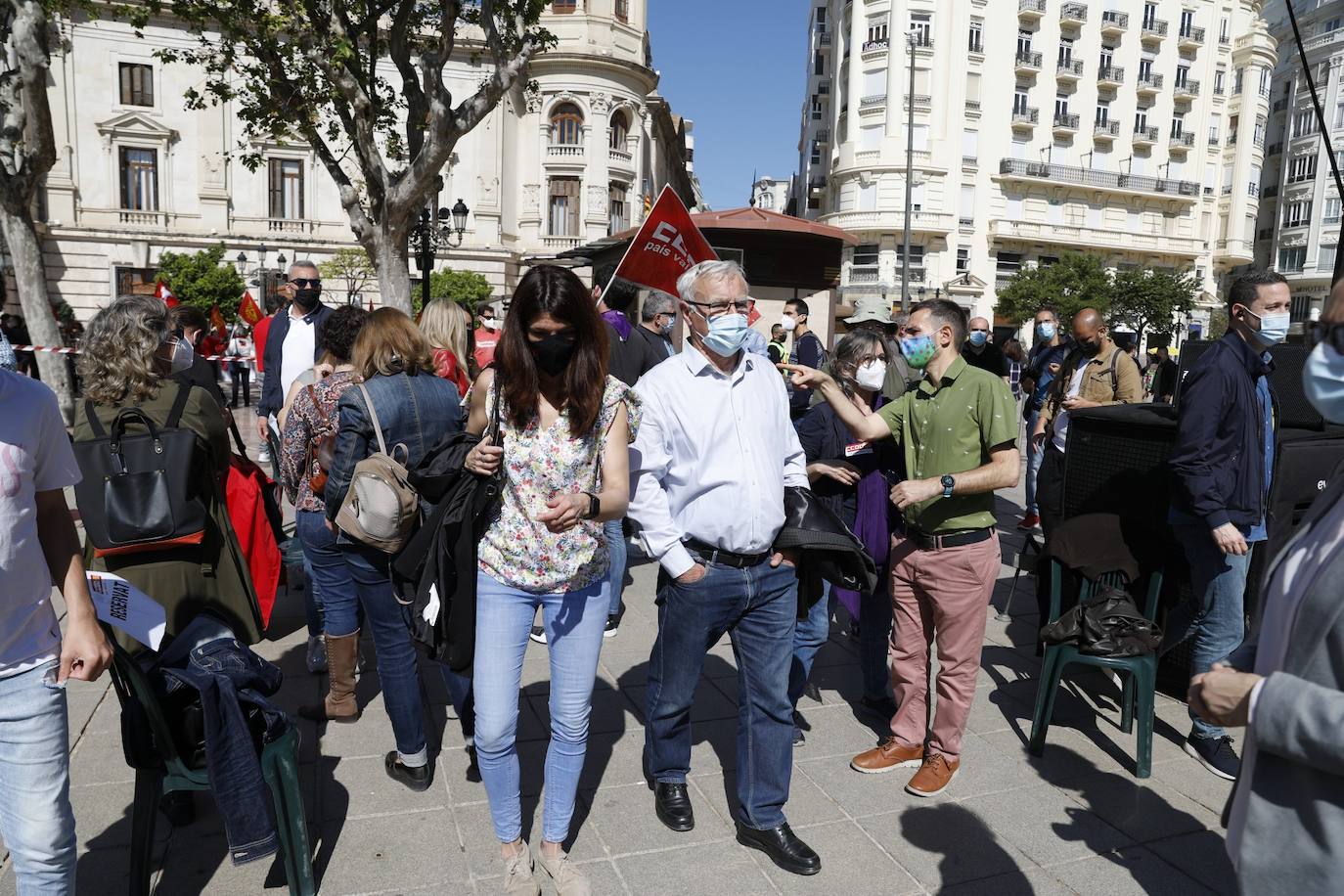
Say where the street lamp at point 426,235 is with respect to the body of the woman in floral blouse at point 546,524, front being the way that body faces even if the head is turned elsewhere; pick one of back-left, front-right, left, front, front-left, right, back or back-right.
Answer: back

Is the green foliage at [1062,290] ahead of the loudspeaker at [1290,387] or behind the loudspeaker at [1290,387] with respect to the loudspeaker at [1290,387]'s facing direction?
behind

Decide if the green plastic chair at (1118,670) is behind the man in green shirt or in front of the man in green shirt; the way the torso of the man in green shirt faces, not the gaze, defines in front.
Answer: behind

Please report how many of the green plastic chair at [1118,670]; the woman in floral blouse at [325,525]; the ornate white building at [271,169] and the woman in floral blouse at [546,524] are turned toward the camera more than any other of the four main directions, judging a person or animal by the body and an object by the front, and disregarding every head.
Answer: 3

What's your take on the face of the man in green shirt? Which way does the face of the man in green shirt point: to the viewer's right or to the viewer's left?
to the viewer's left

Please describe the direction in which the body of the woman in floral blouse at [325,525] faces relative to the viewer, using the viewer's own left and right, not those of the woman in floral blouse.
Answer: facing away from the viewer and to the left of the viewer

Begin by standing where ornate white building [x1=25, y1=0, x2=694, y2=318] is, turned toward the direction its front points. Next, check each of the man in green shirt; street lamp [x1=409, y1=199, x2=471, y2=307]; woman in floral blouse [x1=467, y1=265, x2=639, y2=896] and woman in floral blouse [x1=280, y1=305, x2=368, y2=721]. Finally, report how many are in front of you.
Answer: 4

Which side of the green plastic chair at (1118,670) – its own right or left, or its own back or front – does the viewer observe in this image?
front

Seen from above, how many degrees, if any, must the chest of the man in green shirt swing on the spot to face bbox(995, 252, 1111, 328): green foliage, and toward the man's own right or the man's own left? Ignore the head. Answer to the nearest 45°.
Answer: approximately 135° to the man's own right

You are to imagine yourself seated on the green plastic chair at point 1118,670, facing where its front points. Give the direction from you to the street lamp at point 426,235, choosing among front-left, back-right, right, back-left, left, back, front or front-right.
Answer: back-right

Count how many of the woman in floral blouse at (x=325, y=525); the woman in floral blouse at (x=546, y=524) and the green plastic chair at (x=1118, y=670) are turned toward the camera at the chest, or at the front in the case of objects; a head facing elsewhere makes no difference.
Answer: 2

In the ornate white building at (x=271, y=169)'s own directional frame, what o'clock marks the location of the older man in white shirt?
The older man in white shirt is roughly at 12 o'clock from the ornate white building.

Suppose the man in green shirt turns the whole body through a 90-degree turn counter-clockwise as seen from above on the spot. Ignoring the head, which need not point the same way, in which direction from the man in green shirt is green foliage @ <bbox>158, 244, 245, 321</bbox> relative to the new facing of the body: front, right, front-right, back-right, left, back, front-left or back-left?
back

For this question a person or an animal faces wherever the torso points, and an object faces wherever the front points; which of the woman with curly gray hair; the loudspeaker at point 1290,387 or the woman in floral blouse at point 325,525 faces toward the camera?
the loudspeaker

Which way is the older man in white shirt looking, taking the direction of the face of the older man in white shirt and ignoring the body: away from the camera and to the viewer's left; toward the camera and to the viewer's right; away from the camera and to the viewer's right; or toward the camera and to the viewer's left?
toward the camera and to the viewer's right

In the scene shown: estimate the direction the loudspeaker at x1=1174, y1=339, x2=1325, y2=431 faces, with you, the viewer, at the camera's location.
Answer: facing the viewer
